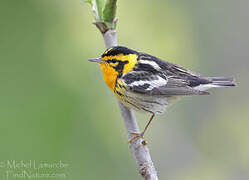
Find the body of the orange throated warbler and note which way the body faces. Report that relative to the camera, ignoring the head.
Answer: to the viewer's left
